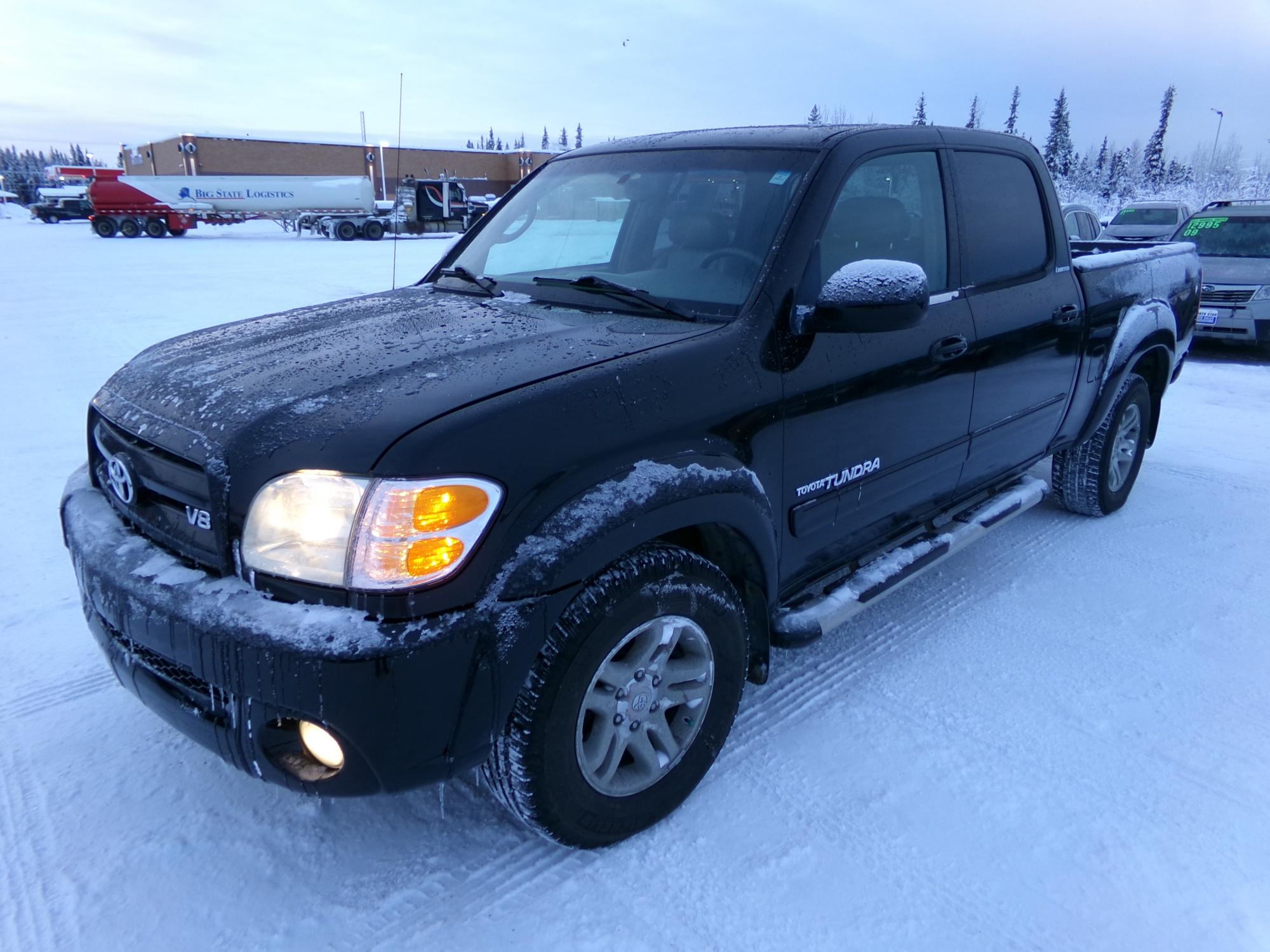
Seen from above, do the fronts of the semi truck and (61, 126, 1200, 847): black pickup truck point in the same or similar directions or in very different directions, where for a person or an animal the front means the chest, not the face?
very different directions

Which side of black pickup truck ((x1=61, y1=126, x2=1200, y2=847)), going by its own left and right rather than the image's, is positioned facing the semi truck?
right

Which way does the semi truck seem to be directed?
to the viewer's right

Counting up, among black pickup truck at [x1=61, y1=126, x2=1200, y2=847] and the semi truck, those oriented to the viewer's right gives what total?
1

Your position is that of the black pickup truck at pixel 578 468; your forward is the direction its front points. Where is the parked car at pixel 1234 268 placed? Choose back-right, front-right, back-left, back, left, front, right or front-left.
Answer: back

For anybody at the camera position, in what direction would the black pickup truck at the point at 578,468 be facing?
facing the viewer and to the left of the viewer

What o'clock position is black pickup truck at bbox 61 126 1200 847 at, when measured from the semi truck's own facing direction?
The black pickup truck is roughly at 3 o'clock from the semi truck.

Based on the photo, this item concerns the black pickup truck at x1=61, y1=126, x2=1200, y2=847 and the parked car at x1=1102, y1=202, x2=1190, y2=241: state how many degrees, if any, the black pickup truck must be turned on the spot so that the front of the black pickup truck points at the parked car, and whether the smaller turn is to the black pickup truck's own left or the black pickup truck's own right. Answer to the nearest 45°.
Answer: approximately 180°

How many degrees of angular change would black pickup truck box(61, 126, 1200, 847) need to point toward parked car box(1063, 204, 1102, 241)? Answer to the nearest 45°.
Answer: approximately 180°

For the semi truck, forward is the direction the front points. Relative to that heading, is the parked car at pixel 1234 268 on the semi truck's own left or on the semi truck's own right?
on the semi truck's own right

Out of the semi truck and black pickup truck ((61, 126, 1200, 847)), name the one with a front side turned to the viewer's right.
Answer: the semi truck
